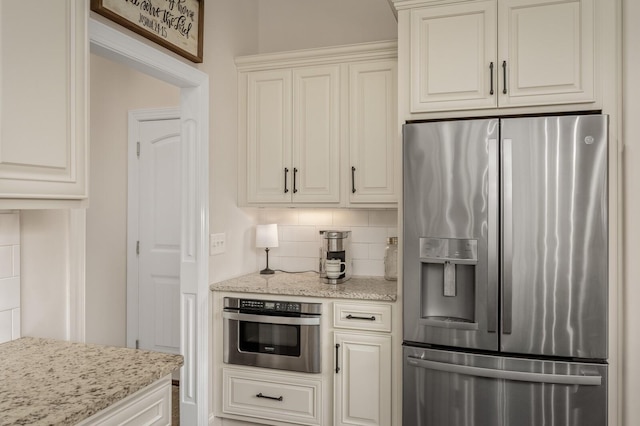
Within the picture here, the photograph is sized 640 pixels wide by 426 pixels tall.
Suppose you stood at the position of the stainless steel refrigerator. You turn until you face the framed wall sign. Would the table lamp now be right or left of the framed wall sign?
right

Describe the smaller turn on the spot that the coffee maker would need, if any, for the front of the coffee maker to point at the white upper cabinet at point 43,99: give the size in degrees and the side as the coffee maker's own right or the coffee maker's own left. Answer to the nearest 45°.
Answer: approximately 45° to the coffee maker's own right

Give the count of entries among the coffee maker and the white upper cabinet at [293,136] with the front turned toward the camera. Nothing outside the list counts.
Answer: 2

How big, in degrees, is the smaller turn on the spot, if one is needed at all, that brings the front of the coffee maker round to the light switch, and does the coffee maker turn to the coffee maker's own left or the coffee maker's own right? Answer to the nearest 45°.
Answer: approximately 90° to the coffee maker's own right

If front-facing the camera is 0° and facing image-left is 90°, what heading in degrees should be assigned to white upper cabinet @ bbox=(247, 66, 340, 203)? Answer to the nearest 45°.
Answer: approximately 0°

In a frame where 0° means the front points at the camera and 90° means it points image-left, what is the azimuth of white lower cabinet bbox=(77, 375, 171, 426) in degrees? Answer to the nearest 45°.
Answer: approximately 315°

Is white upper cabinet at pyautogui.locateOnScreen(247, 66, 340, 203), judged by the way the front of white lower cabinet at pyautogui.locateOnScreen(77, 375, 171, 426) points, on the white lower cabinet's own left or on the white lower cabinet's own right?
on the white lower cabinet's own left

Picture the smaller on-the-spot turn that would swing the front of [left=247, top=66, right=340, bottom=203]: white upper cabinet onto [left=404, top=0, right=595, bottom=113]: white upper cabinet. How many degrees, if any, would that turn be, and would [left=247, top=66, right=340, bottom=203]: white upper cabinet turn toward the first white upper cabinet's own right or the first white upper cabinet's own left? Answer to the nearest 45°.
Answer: approximately 45° to the first white upper cabinet's own left

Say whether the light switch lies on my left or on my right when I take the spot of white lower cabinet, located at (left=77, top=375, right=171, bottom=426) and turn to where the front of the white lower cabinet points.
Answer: on my left
